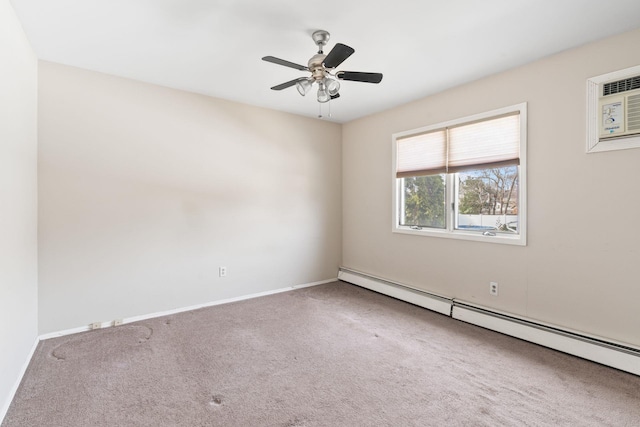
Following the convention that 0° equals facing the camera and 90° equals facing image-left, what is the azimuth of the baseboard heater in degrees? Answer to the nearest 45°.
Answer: approximately 45°
